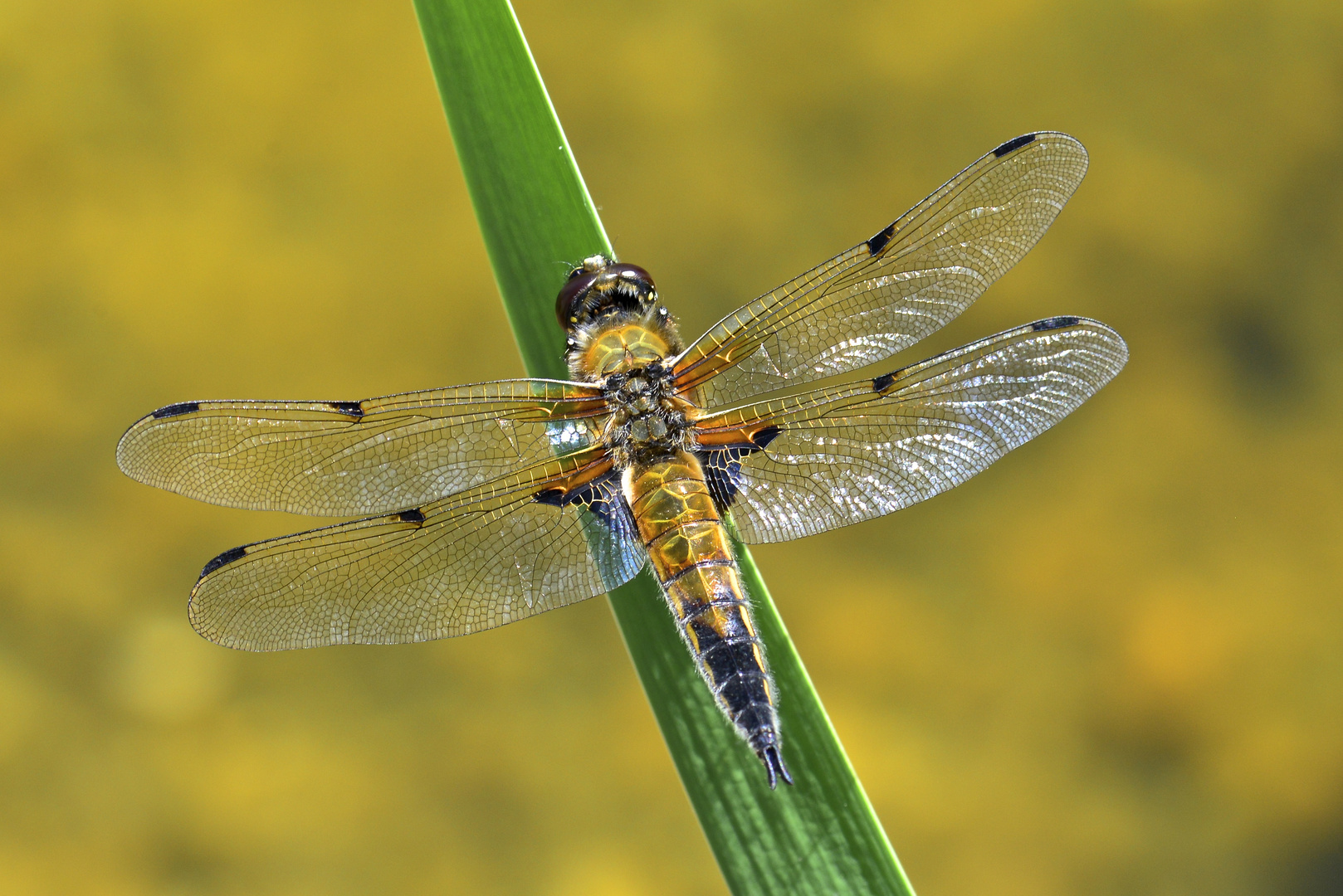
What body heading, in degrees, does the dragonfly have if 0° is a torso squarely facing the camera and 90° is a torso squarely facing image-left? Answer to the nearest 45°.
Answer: approximately 180°
